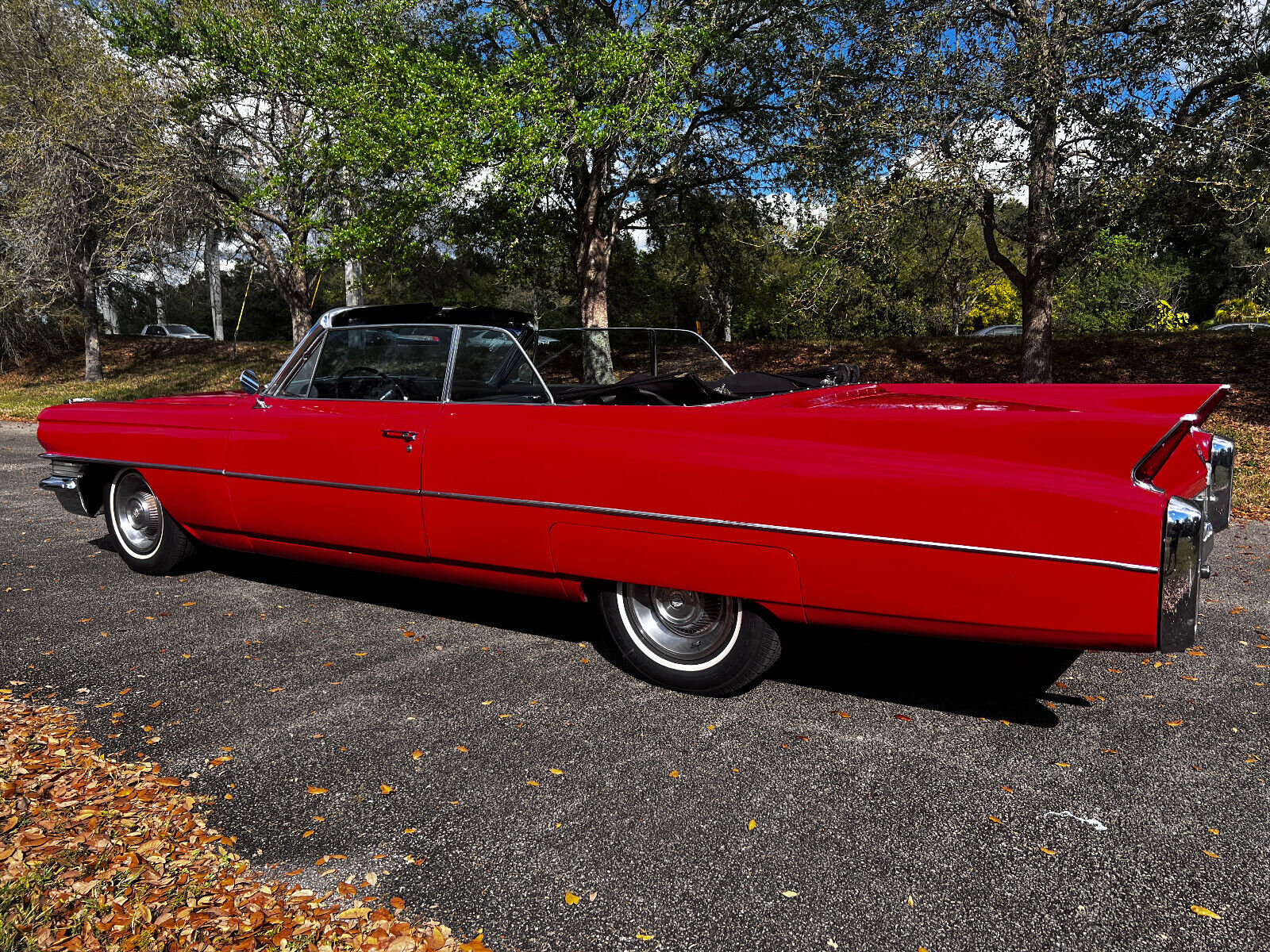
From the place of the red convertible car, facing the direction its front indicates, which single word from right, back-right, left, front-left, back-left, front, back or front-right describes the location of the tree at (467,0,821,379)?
front-right

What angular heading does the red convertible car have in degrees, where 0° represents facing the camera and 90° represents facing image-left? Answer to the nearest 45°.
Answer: approximately 135°

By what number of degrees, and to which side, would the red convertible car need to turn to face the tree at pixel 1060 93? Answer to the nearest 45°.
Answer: approximately 90° to its right

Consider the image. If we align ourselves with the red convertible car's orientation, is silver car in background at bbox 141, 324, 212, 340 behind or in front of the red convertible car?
in front

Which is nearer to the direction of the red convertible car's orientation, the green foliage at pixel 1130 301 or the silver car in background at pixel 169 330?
the silver car in background

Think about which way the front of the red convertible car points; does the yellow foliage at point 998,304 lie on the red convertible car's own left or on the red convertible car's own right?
on the red convertible car's own right

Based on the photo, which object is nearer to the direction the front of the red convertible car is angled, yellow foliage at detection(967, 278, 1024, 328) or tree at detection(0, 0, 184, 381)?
the tree

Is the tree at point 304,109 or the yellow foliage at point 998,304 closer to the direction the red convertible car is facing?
the tree

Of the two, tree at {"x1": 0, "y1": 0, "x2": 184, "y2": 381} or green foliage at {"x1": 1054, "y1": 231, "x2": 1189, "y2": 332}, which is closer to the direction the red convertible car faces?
the tree

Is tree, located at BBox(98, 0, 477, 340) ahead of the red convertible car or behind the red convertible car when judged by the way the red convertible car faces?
ahead

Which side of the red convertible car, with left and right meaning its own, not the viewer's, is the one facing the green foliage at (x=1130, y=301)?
right
